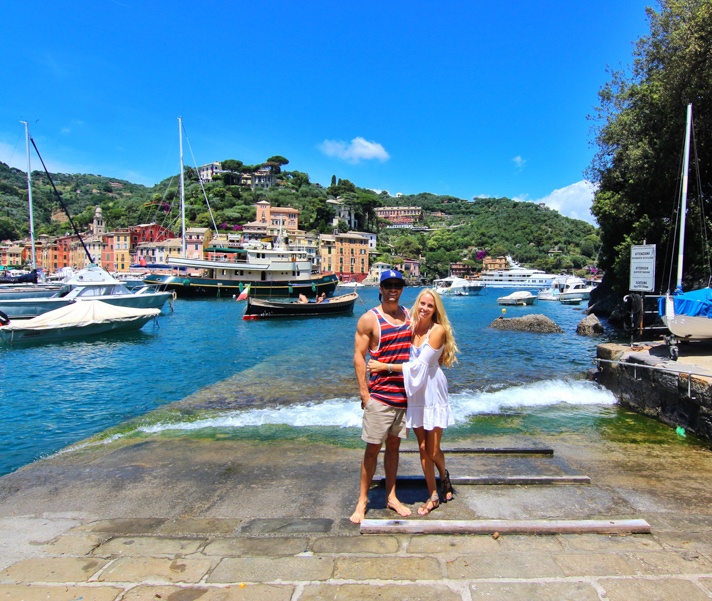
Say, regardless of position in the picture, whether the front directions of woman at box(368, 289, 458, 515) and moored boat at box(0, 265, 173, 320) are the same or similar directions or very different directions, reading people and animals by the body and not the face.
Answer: very different directions

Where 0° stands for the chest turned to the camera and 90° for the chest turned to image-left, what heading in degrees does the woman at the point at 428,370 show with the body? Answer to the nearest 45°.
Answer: approximately 45°

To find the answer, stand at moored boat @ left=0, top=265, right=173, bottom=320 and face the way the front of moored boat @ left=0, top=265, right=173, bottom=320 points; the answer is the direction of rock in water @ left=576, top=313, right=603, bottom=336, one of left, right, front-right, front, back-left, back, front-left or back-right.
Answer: front-right

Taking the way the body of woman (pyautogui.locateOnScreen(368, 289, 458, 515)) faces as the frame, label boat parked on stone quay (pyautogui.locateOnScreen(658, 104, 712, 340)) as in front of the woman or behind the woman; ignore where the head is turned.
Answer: behind

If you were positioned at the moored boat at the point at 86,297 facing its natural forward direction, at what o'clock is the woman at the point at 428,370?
The woman is roughly at 3 o'clock from the moored boat.

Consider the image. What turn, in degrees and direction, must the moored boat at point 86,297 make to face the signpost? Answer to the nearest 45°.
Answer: approximately 45° to its right

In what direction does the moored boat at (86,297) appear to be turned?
to the viewer's right

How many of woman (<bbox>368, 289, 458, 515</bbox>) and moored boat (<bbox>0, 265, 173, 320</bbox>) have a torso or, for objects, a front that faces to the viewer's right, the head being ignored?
1

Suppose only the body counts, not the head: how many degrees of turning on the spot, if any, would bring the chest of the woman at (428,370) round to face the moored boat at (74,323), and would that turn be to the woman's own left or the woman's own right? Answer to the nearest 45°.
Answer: approximately 90° to the woman's own right

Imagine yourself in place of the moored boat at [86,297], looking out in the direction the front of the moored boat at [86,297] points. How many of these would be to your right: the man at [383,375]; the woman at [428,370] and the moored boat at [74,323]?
3
